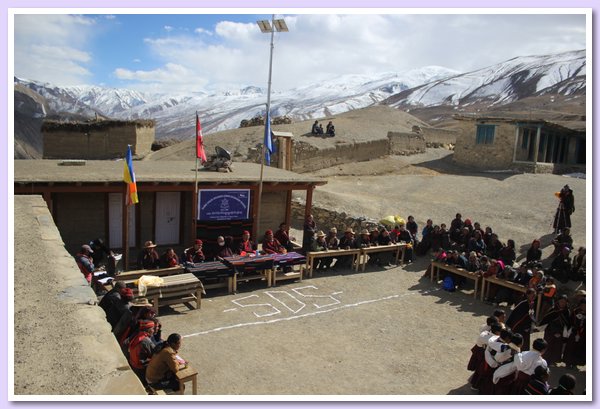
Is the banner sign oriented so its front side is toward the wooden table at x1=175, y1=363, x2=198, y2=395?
yes

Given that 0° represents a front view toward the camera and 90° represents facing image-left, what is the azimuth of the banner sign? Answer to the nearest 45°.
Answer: approximately 0°

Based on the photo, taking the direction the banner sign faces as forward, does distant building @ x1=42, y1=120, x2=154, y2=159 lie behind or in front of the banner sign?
behind

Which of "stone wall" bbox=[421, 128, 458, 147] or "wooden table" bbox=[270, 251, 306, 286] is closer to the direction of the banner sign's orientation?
the wooden table

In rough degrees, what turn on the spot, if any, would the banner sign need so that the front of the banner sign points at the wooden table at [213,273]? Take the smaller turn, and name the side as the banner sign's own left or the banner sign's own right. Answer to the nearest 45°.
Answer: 0° — it already faces it

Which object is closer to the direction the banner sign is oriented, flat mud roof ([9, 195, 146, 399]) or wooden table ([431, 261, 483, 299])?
the flat mud roof

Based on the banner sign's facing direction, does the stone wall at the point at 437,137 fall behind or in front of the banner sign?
behind

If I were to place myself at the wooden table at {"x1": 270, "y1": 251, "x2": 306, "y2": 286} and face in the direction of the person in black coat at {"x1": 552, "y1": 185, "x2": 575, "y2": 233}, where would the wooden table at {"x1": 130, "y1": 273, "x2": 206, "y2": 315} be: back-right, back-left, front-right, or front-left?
back-right

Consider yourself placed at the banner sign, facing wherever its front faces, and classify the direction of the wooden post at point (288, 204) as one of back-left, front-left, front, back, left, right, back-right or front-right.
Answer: back-left
